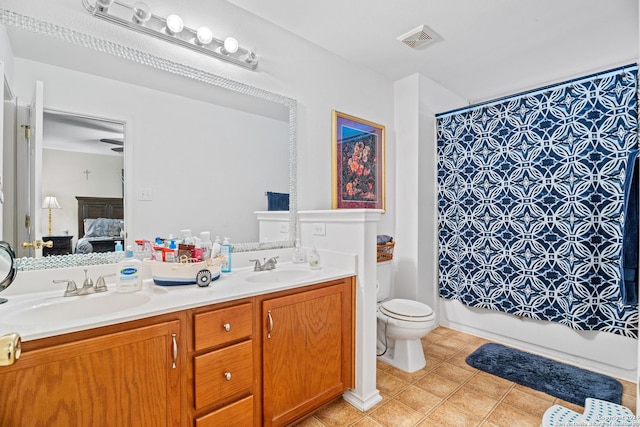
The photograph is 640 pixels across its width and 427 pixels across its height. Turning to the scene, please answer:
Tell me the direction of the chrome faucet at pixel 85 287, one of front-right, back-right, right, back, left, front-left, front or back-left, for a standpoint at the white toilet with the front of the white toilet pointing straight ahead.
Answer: right

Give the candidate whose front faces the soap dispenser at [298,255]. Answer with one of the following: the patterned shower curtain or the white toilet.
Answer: the patterned shower curtain

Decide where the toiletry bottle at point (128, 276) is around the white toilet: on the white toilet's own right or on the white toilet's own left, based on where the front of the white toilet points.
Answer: on the white toilet's own right

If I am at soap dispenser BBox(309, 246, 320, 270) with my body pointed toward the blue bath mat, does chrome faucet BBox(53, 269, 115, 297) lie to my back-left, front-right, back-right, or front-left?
back-right

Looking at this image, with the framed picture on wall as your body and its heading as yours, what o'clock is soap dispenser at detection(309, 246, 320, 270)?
The soap dispenser is roughly at 2 o'clock from the framed picture on wall.

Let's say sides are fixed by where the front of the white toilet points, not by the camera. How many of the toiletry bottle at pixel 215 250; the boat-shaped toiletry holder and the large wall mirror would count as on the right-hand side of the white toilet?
3

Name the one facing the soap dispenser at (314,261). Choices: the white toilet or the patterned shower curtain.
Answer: the patterned shower curtain

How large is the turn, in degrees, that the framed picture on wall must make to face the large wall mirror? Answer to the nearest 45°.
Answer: approximately 90° to its right

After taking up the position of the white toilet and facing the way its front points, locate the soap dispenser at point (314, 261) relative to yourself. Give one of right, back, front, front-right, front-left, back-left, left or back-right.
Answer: right
